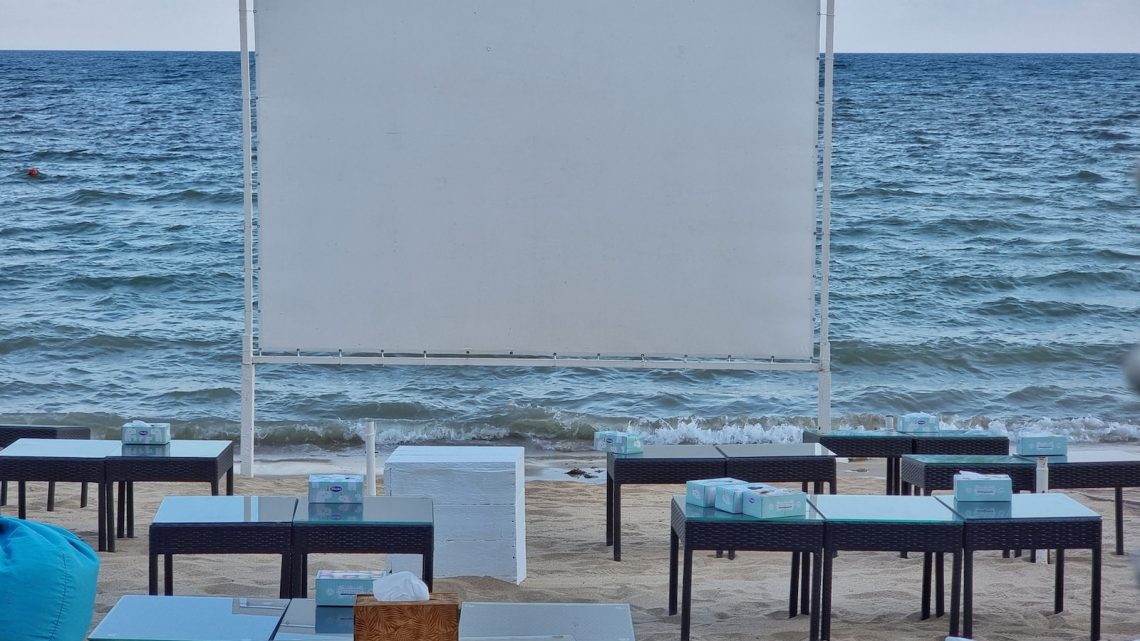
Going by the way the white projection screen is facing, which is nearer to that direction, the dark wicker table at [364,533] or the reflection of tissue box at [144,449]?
the dark wicker table

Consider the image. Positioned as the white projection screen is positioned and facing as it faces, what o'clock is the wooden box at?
The wooden box is roughly at 12 o'clock from the white projection screen.

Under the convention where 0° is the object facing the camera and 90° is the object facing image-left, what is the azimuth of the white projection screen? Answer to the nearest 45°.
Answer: approximately 0°

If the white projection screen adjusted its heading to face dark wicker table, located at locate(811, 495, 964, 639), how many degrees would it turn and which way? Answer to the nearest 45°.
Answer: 0° — it already faces it

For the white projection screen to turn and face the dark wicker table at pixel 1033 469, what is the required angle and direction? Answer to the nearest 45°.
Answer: approximately 45° to its left
